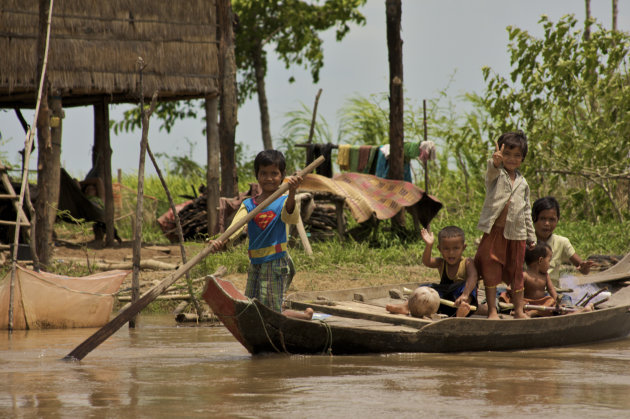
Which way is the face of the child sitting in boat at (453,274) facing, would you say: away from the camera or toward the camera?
toward the camera

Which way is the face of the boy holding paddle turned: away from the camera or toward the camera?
toward the camera

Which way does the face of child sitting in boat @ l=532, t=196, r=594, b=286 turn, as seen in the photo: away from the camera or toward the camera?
toward the camera

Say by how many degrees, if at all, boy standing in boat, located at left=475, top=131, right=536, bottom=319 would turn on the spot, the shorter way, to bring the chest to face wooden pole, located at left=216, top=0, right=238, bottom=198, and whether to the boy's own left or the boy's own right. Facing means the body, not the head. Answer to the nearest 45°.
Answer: approximately 135° to the boy's own right

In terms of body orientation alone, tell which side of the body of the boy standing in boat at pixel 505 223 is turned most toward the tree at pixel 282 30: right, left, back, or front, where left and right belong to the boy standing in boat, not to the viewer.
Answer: back

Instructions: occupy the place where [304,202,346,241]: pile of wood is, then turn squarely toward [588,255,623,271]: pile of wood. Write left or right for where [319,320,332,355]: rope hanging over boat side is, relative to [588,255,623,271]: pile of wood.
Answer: right

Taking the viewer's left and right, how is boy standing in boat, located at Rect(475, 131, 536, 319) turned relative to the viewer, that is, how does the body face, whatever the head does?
facing the viewer

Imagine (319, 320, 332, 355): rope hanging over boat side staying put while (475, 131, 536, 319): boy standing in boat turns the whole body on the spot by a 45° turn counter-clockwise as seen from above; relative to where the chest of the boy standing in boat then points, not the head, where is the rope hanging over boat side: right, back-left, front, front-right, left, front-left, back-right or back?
right

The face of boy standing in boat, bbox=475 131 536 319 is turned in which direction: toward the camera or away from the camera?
toward the camera

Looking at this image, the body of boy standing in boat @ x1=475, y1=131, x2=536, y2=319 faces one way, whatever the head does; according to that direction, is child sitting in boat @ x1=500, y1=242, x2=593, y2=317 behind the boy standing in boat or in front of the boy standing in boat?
behind

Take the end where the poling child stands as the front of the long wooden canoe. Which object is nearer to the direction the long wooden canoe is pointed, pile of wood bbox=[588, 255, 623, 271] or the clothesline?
the clothesline

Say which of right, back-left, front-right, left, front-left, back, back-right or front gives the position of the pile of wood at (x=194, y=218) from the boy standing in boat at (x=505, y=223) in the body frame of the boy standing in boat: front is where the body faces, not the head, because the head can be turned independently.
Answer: back-right

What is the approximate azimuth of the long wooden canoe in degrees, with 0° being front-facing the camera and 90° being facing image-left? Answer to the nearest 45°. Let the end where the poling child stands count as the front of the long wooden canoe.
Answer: approximately 90°

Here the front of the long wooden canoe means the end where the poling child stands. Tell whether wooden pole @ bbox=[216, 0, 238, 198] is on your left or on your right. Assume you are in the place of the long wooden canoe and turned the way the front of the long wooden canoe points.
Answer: on your right
